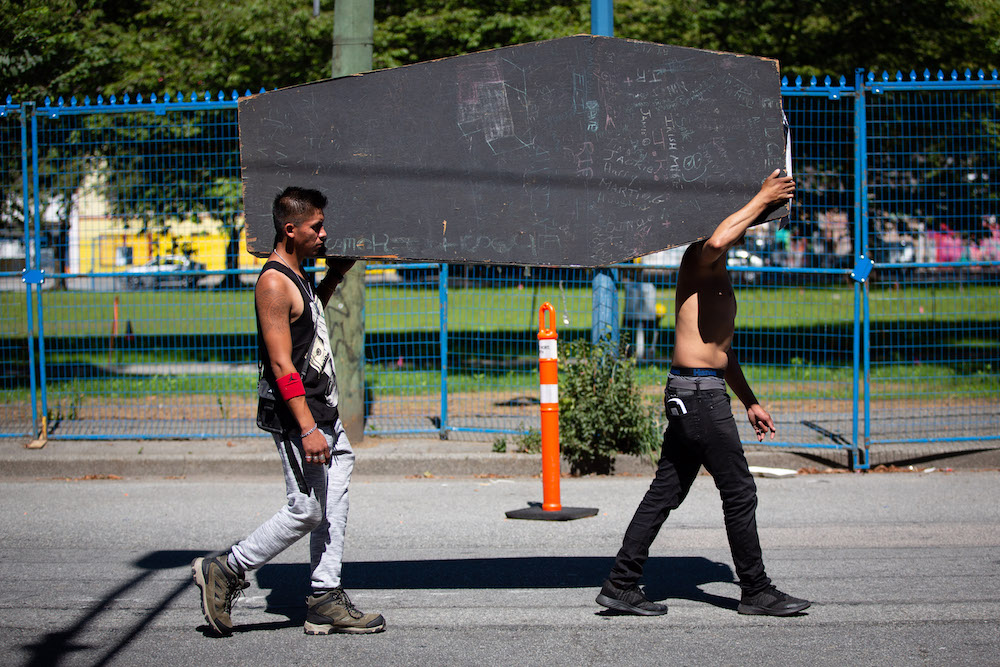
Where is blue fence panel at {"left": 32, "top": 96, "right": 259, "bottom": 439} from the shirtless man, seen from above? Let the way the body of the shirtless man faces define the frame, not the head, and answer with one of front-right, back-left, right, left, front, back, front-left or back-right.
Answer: back-left

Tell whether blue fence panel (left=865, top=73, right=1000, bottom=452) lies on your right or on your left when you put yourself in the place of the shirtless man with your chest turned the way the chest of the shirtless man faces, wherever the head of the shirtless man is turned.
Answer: on your left

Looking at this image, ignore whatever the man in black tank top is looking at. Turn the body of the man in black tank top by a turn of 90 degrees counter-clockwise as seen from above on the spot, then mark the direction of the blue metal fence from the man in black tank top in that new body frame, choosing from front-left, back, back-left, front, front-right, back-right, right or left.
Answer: front

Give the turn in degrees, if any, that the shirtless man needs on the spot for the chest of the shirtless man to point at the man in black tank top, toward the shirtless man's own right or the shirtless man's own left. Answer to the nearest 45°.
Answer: approximately 180°

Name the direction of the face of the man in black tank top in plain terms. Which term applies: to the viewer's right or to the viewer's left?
to the viewer's right

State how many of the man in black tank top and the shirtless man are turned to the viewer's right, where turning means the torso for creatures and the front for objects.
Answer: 2

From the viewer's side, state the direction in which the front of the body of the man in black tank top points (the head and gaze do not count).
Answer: to the viewer's right

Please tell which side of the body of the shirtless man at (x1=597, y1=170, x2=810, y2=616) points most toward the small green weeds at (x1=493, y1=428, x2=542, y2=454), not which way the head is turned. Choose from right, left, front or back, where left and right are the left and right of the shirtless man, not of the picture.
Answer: left

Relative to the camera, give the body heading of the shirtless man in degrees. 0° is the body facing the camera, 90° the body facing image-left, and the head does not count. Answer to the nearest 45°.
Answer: approximately 270°
